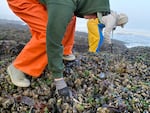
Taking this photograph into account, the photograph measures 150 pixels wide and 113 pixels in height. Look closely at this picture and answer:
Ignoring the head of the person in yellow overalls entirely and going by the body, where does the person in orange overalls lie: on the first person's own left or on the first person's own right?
on the first person's own right

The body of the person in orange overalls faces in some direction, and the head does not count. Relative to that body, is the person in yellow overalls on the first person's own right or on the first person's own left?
on the first person's own left

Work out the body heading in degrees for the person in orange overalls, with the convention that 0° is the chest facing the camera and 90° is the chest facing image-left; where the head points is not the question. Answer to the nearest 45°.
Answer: approximately 270°
